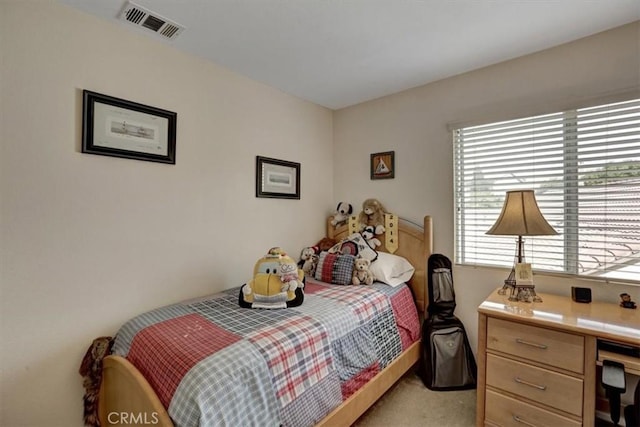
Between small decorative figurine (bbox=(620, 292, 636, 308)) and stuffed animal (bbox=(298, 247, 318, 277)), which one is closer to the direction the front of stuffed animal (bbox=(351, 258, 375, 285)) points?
the small decorative figurine

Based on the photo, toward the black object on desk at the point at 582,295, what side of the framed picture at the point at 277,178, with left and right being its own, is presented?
front

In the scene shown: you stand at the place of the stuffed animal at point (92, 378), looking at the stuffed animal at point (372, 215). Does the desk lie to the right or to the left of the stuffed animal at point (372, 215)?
right

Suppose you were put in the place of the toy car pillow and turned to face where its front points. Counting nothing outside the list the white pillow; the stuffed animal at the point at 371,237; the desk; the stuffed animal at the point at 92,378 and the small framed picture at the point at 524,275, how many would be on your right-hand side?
1

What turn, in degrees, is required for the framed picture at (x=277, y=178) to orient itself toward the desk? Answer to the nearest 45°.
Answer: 0° — it already faces it

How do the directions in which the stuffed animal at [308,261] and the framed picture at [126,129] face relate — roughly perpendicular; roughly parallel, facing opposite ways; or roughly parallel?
roughly perpendicular

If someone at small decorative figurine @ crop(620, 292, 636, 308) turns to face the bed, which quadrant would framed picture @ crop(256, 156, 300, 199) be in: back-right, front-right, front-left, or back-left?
front-right

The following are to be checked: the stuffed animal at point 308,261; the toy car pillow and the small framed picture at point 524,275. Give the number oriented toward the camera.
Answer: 3

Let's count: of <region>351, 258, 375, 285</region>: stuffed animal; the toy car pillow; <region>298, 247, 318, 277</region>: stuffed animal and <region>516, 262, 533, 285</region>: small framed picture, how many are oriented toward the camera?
4

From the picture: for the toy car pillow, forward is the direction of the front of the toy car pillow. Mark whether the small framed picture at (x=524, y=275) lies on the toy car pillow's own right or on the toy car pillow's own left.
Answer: on the toy car pillow's own left

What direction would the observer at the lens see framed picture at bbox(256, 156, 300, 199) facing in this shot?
facing the viewer and to the right of the viewer

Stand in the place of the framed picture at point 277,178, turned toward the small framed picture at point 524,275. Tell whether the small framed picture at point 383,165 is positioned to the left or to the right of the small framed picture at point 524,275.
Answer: left

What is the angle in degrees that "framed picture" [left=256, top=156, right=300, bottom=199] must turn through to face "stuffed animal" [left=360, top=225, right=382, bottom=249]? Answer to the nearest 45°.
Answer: approximately 45° to its left

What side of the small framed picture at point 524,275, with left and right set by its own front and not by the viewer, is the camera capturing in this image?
front

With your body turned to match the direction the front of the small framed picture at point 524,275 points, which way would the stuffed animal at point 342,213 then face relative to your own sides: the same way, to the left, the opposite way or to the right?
the same way

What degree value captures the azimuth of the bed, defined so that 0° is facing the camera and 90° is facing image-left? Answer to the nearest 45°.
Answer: approximately 45°
